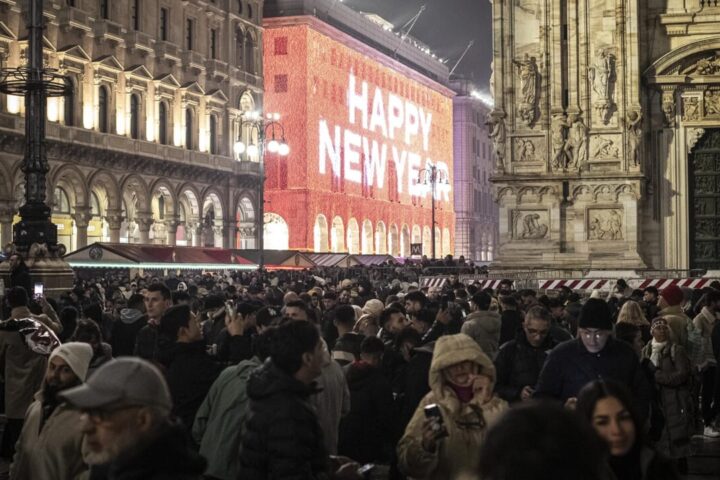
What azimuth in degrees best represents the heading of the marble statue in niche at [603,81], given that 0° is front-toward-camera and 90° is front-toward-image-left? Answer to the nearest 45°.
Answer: approximately 0°

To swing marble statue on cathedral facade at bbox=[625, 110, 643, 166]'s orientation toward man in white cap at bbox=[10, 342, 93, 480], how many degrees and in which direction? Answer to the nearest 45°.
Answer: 0° — it already faces them

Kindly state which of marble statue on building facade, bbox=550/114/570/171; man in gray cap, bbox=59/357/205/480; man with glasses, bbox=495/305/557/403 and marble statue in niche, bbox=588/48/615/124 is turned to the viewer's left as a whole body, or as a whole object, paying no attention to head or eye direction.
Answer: the man in gray cap

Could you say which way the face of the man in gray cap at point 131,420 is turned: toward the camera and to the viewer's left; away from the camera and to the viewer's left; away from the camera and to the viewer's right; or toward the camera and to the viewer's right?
toward the camera and to the viewer's left

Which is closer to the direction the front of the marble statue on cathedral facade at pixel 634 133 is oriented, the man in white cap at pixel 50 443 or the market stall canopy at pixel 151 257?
the man in white cap

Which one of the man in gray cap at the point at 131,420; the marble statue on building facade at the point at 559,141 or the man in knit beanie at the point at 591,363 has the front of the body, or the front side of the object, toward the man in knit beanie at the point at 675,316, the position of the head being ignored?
the marble statue on building facade

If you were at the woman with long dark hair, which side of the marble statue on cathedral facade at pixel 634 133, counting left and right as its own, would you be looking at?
front

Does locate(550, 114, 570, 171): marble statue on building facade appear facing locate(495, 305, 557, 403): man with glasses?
yes

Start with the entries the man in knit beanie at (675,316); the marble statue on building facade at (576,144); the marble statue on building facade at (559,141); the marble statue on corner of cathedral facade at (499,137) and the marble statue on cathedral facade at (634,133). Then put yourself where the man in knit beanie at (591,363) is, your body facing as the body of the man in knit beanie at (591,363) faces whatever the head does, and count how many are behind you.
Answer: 5

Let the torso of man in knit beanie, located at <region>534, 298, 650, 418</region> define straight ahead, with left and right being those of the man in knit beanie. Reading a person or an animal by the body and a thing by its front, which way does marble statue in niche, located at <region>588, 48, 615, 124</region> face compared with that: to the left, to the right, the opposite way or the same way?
the same way

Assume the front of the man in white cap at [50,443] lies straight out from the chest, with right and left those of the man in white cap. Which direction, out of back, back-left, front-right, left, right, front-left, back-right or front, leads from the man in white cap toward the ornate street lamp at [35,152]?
back-right

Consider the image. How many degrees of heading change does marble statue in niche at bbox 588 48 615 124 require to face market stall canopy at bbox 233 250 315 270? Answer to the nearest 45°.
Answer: approximately 135° to its right

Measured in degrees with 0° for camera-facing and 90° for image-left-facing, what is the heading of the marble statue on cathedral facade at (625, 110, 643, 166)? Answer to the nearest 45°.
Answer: approximately 0°
